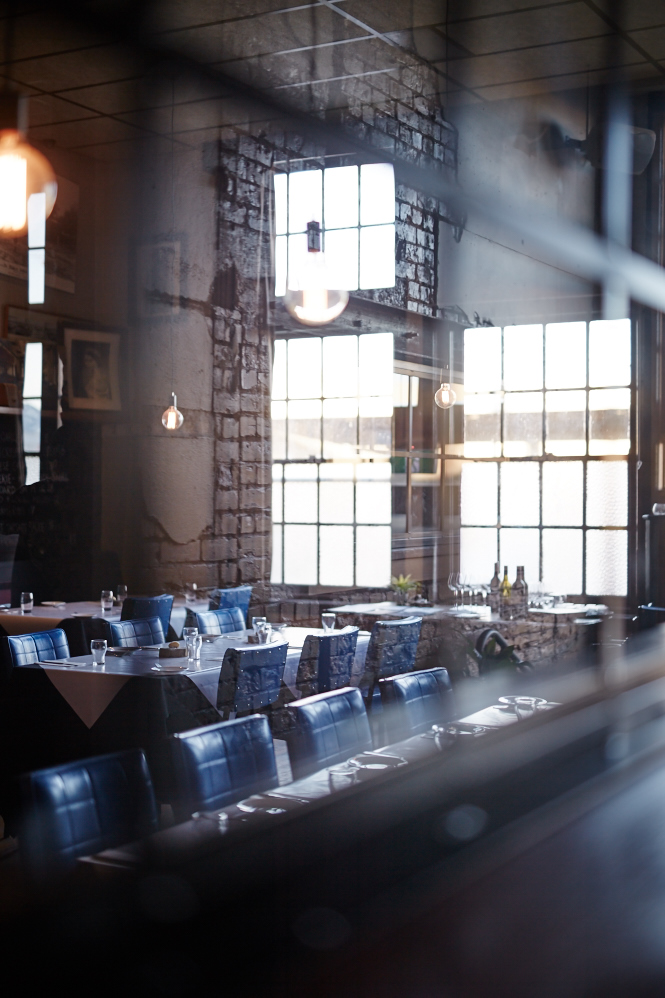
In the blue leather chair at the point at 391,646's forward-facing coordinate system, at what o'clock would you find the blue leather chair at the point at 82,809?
the blue leather chair at the point at 82,809 is roughly at 8 o'clock from the blue leather chair at the point at 391,646.

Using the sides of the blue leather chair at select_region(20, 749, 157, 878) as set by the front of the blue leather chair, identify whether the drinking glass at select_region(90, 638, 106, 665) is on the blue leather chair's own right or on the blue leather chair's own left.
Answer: on the blue leather chair's own left

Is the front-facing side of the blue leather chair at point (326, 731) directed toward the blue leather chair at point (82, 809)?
no

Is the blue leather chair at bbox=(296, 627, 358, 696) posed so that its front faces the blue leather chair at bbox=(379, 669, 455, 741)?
no

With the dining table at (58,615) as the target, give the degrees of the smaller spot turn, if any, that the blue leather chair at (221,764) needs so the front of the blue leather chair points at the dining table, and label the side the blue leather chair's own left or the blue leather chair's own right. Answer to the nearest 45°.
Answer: approximately 135° to the blue leather chair's own left

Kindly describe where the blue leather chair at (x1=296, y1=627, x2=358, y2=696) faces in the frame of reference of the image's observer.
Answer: facing away from the viewer and to the left of the viewer
